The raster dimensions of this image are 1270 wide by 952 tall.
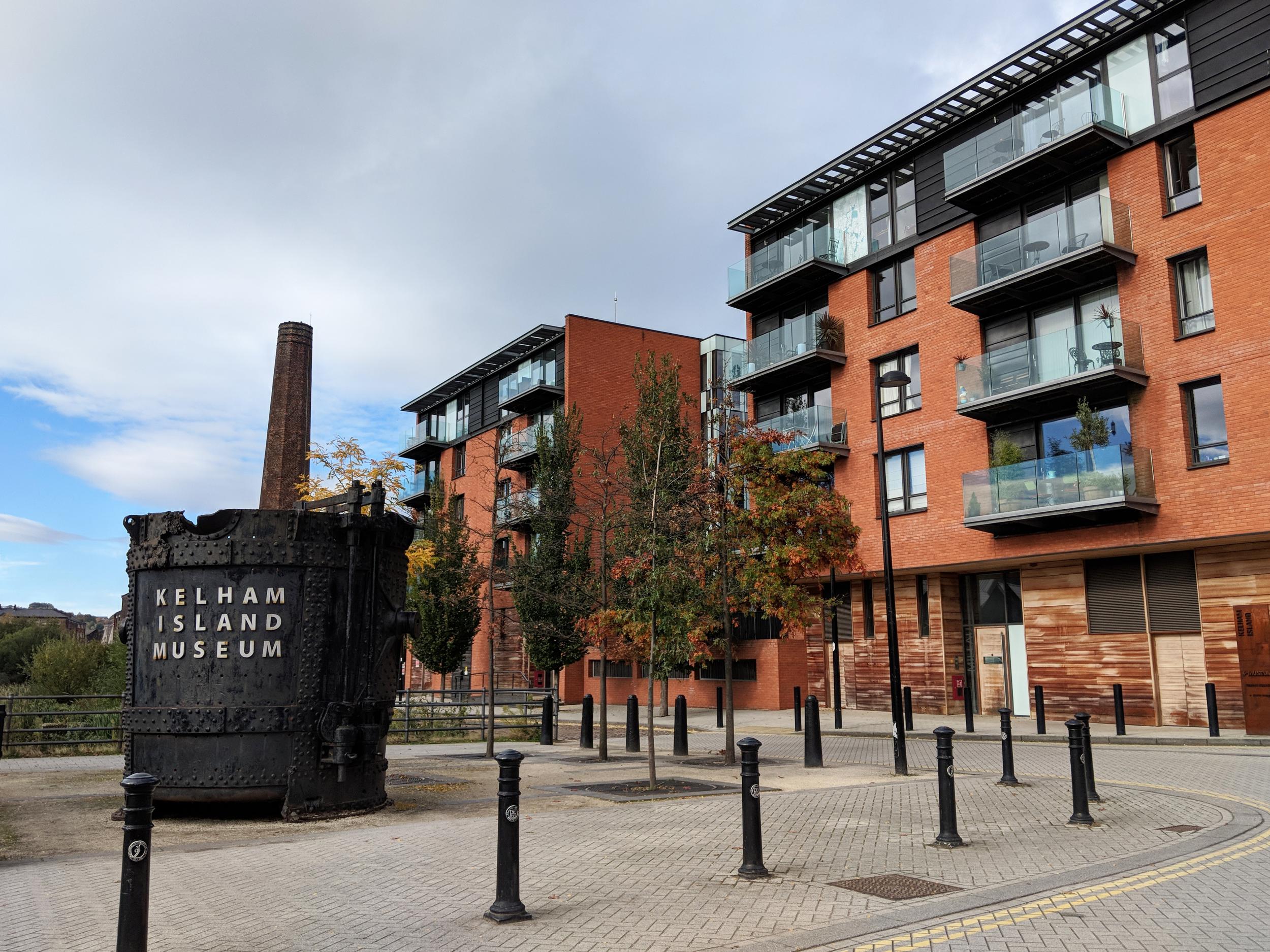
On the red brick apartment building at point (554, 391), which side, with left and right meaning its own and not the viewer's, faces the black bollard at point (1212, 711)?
left

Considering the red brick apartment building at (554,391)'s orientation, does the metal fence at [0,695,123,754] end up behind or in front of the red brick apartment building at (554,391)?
in front

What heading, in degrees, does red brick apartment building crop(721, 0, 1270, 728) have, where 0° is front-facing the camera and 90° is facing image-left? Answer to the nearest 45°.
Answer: approximately 45°

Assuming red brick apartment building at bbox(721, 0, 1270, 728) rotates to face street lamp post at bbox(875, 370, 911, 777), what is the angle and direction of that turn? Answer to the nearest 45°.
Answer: approximately 45° to its left

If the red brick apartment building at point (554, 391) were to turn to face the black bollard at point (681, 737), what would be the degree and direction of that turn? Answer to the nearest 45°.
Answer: approximately 45° to its left

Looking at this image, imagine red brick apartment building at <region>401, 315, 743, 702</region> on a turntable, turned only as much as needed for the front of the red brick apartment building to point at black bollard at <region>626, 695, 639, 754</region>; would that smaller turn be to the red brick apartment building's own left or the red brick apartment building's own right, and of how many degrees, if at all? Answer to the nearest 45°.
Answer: approximately 45° to the red brick apartment building's own left

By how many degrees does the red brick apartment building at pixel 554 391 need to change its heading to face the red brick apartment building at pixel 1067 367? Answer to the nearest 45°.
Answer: approximately 90° to its left

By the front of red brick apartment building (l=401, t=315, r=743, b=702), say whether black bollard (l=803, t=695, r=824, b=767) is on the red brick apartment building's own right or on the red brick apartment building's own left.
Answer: on the red brick apartment building's own left

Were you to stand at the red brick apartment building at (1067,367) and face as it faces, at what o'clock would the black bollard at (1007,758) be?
The black bollard is roughly at 11 o'clock from the red brick apartment building.

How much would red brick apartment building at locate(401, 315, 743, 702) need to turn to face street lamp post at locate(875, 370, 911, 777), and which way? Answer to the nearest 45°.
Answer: approximately 45° to its left

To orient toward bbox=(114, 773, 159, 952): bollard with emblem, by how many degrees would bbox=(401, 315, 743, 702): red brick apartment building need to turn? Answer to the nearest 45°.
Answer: approximately 45° to its left

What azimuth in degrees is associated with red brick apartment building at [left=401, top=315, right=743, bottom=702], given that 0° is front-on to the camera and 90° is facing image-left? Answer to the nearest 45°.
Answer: approximately 45°
